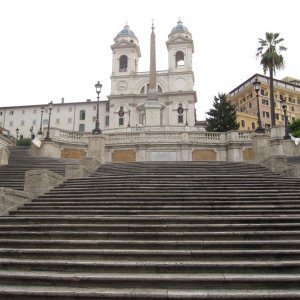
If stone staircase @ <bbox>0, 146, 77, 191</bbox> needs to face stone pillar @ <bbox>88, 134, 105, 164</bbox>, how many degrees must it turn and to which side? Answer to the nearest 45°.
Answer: approximately 135° to its left

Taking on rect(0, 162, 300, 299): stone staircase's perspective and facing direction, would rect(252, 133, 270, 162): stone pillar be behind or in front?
behind

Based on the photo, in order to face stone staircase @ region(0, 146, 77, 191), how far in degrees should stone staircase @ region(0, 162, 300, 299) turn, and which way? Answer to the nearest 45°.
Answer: approximately 135° to its right

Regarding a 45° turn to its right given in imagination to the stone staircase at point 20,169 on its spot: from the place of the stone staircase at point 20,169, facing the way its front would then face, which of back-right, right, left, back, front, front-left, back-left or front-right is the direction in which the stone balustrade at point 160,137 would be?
back

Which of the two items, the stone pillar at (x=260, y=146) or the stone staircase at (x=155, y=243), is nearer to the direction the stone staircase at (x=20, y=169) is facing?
the stone staircase

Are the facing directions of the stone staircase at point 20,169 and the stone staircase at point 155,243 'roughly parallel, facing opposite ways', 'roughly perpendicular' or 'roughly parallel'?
roughly parallel

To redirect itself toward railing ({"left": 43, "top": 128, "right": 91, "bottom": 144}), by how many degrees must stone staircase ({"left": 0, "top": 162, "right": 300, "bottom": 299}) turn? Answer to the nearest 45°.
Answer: approximately 180°

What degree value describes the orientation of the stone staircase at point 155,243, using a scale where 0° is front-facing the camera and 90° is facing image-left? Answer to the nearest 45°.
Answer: approximately 0°

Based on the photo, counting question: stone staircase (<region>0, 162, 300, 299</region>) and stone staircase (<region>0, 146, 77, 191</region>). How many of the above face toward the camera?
2

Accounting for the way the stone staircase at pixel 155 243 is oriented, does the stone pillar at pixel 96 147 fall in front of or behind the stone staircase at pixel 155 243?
behind

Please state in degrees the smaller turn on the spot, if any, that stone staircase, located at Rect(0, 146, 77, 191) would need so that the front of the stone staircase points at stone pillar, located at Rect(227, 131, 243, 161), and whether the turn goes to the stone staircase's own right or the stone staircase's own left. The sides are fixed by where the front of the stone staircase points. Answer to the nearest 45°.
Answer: approximately 90° to the stone staircase's own left

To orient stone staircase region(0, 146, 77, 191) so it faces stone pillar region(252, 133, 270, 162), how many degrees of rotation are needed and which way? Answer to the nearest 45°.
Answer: approximately 90° to its left

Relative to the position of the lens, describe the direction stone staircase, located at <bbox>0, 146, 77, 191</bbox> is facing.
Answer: facing the viewer
